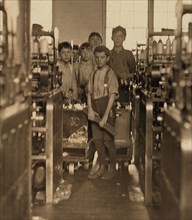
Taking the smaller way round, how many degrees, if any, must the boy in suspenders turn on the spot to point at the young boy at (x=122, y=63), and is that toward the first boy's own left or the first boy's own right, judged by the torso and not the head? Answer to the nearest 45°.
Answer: approximately 135° to the first boy's own right

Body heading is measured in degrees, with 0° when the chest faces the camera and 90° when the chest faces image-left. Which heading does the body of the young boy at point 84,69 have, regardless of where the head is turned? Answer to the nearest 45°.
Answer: approximately 0°

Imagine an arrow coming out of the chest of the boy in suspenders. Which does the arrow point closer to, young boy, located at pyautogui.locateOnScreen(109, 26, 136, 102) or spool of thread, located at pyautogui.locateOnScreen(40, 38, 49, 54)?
the spool of thread

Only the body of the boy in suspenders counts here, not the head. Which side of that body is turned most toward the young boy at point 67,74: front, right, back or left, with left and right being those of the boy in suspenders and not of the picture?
right

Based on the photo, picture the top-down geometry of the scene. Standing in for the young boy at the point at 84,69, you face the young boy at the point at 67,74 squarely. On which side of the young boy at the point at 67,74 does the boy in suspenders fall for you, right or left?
left

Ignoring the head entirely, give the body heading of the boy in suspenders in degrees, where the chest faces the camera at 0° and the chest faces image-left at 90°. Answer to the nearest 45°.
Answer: approximately 45°

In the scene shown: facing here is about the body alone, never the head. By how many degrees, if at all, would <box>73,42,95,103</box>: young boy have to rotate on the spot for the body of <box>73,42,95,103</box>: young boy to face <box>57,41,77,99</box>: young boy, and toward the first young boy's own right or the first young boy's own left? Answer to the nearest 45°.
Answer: approximately 45° to the first young boy's own right

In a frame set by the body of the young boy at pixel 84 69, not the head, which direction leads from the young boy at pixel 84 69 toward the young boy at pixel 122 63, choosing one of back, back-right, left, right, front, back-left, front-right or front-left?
back-left

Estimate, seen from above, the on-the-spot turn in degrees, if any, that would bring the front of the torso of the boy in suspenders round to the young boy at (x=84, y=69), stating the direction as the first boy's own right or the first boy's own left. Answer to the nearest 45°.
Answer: approximately 135° to the first boy's own right
